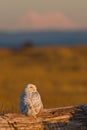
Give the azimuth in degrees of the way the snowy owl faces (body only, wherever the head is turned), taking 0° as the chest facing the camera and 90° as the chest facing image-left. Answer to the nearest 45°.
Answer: approximately 0°
